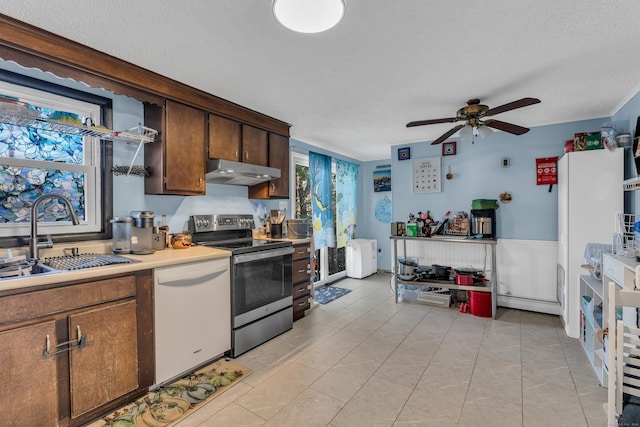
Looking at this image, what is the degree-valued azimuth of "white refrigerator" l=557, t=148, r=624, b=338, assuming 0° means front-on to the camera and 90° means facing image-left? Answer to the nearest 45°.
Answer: approximately 90°

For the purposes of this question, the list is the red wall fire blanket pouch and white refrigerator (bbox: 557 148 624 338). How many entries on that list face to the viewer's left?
1

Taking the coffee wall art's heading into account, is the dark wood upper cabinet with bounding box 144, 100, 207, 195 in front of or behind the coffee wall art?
in front

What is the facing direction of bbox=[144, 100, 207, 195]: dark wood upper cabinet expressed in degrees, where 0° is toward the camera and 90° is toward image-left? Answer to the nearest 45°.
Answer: approximately 315°

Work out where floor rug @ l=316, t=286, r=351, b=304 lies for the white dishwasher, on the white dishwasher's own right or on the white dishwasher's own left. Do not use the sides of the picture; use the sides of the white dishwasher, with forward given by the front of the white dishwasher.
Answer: on the white dishwasher's own left

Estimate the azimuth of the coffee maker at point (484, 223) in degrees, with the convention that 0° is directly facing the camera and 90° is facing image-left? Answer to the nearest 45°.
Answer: approximately 0°

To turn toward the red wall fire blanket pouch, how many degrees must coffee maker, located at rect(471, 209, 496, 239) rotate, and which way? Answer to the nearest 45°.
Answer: approximately 90° to its left

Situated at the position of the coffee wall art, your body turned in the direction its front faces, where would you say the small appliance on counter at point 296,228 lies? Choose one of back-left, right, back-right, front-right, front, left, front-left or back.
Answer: front-right

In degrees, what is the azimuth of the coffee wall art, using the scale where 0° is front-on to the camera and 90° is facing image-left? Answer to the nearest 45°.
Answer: approximately 0°

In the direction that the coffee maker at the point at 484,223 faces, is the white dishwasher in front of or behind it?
in front
